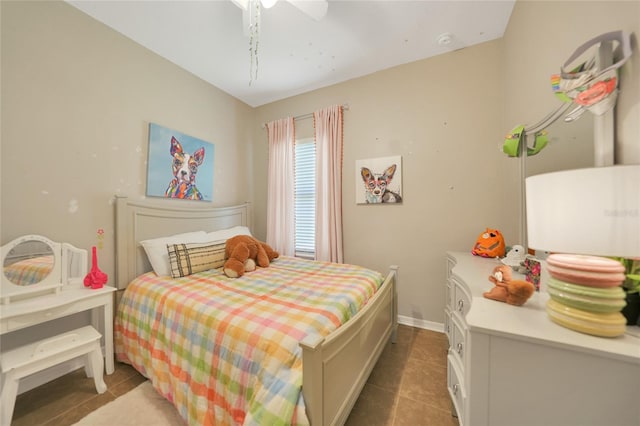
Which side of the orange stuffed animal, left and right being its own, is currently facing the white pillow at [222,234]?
right

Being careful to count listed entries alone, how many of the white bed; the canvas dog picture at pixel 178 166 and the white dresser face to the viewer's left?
1

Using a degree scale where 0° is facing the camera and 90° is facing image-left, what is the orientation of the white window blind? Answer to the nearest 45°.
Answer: approximately 45°

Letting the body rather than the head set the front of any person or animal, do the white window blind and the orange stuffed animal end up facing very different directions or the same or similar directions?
same or similar directions

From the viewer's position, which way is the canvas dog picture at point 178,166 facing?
facing the viewer and to the right of the viewer

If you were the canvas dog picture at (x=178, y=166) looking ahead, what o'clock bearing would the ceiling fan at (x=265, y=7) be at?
The ceiling fan is roughly at 1 o'clock from the canvas dog picture.

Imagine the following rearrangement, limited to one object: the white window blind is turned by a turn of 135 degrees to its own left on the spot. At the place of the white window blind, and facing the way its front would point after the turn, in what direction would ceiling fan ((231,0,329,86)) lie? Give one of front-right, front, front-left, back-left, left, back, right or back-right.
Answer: right

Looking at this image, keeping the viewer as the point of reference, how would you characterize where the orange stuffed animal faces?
facing the viewer and to the left of the viewer

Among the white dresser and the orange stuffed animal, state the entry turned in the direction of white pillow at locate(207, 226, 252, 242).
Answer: the white dresser

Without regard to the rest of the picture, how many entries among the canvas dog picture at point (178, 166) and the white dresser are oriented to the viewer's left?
1

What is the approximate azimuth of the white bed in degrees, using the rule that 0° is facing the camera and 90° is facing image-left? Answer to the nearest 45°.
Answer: approximately 315°

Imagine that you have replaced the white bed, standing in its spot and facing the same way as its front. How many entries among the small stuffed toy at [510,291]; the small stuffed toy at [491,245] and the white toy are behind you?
0

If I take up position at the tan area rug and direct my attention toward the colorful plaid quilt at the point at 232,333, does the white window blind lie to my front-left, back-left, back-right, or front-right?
front-left

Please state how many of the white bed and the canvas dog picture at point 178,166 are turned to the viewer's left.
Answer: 0

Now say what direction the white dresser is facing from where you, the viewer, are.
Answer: facing to the left of the viewer

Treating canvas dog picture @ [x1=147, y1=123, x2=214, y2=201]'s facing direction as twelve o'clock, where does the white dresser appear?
The white dresser is roughly at 1 o'clock from the canvas dog picture.

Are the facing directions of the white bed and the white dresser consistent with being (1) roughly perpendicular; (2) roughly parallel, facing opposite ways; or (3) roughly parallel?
roughly parallel, facing opposite ways

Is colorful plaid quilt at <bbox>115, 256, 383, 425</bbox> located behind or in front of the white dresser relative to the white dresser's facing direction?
in front
